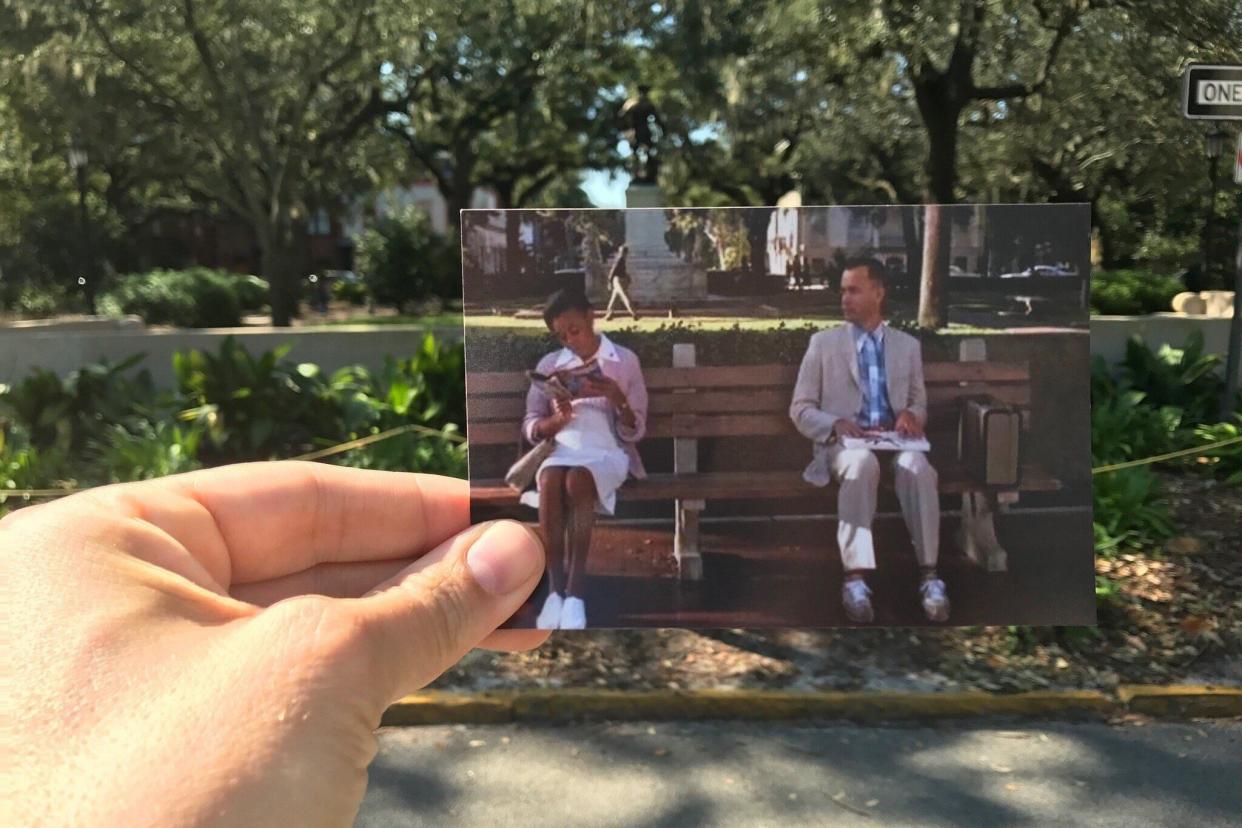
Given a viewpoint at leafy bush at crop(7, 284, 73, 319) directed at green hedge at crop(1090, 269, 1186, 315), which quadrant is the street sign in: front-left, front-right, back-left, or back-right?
front-right

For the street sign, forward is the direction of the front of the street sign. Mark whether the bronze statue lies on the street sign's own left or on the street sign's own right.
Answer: on the street sign's own right

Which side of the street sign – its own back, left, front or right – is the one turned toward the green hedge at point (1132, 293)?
back

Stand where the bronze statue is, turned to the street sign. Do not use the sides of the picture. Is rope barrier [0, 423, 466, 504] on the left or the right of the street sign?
right

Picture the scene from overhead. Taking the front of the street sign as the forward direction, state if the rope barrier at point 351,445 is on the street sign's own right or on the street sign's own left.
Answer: on the street sign's own right

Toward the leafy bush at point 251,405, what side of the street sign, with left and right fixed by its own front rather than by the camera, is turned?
right

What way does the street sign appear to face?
toward the camera

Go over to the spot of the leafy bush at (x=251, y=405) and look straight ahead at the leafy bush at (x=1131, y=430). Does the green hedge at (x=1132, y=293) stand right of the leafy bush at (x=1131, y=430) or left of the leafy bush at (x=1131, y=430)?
left
